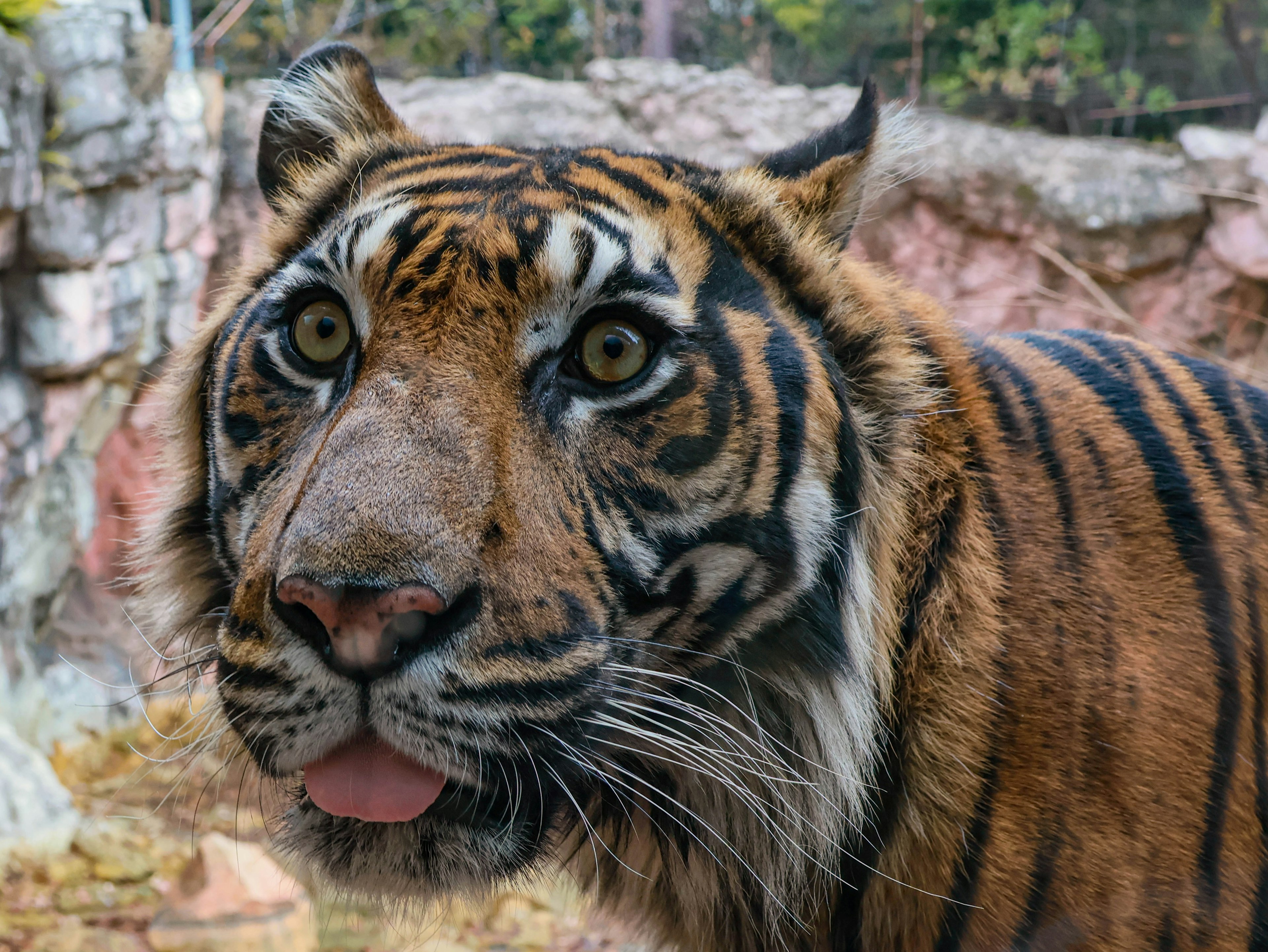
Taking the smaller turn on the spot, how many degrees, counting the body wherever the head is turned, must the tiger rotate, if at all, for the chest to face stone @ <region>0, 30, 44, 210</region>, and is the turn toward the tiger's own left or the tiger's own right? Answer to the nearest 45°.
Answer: approximately 90° to the tiger's own right

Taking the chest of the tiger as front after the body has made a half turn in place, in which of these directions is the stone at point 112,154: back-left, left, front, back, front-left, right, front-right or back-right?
left

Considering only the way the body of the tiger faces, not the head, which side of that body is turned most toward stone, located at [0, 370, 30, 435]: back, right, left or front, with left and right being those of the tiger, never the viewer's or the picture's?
right

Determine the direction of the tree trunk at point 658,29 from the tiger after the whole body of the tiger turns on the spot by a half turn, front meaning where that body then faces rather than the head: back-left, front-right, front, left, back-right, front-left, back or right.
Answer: front-left

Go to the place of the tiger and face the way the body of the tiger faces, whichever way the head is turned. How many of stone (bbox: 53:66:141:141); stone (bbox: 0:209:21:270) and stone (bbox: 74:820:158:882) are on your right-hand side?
3

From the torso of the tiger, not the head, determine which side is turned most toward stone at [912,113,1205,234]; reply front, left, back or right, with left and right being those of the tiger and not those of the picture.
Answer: back

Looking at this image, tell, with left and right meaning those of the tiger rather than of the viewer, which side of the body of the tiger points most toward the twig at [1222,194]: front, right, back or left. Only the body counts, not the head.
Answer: back

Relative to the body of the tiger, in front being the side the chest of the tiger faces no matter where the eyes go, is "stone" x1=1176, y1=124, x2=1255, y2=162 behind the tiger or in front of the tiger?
behind

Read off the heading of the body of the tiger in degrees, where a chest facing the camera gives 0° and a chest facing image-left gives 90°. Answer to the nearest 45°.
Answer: approximately 45°

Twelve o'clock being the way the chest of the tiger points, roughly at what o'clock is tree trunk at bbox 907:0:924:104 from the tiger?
The tree trunk is roughly at 5 o'clock from the tiger.

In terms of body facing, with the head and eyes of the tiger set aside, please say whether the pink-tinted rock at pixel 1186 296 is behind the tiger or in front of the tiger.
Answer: behind

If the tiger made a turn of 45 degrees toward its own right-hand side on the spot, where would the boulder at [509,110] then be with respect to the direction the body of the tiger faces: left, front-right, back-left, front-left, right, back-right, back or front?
right

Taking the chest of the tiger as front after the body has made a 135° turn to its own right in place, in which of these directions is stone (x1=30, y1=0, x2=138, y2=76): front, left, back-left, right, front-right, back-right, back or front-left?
front-left
